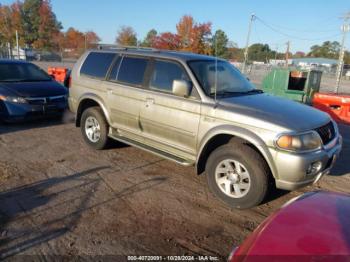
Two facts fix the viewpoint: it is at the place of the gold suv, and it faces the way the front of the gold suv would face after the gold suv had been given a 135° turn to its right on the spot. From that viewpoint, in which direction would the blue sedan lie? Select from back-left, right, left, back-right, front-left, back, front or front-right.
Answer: front-right

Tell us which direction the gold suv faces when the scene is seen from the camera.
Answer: facing the viewer and to the right of the viewer

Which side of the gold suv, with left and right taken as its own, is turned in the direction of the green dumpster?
left

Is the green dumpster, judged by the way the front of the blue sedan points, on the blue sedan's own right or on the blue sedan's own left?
on the blue sedan's own left
